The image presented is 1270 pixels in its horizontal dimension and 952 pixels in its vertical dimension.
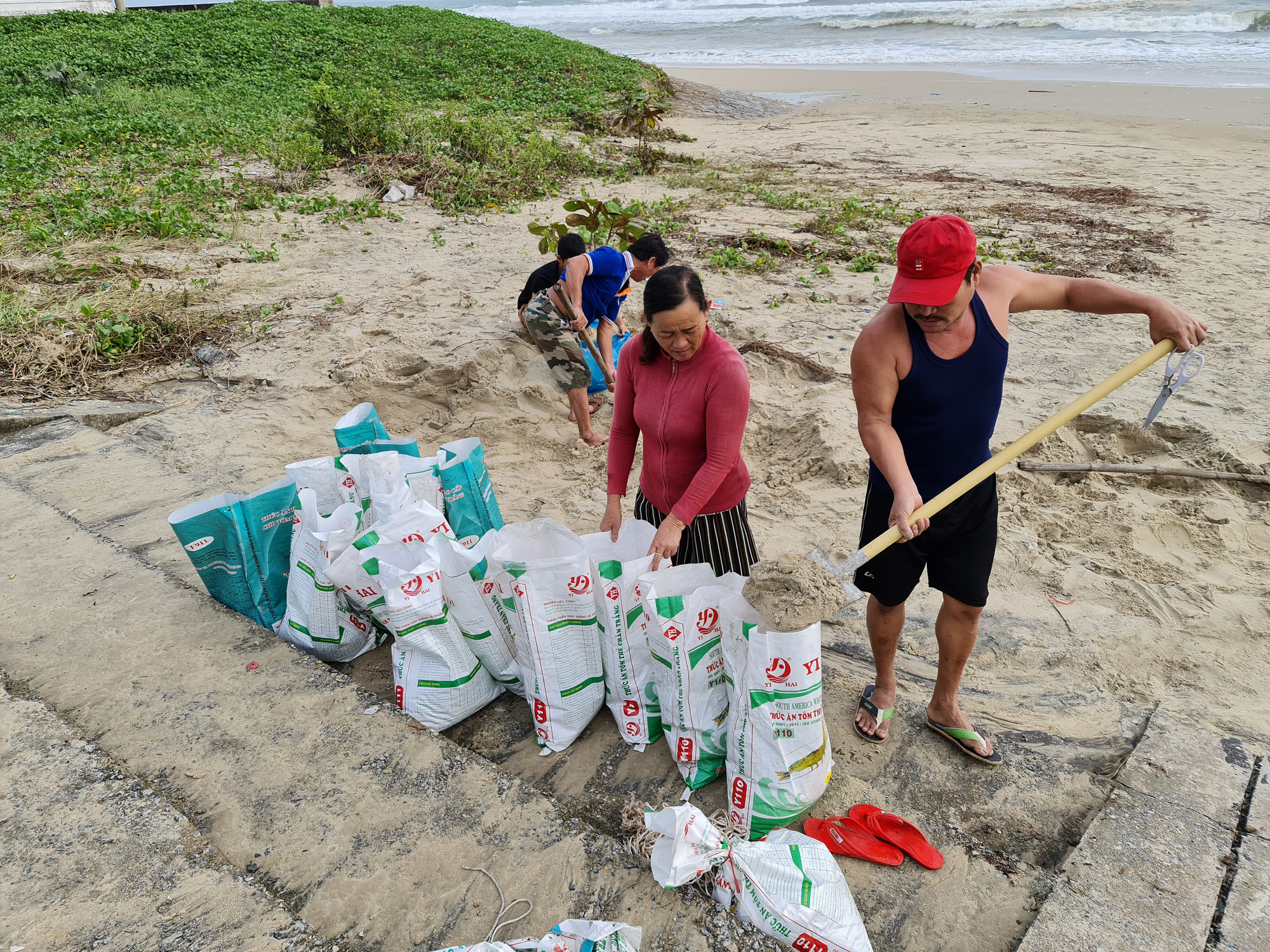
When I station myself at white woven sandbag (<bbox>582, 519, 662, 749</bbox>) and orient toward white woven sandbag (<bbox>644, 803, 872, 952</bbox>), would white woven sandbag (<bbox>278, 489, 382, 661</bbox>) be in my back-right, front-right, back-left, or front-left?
back-right

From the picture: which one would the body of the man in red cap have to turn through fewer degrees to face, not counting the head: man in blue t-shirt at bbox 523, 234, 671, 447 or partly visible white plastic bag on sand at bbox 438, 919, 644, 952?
the partly visible white plastic bag on sand

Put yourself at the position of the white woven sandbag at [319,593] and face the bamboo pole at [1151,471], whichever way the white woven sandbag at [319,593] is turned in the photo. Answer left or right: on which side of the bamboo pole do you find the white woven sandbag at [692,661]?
right
